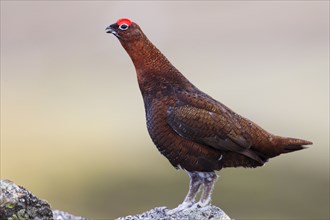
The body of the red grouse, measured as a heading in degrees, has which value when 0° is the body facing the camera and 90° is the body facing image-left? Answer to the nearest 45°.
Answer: approximately 90°
